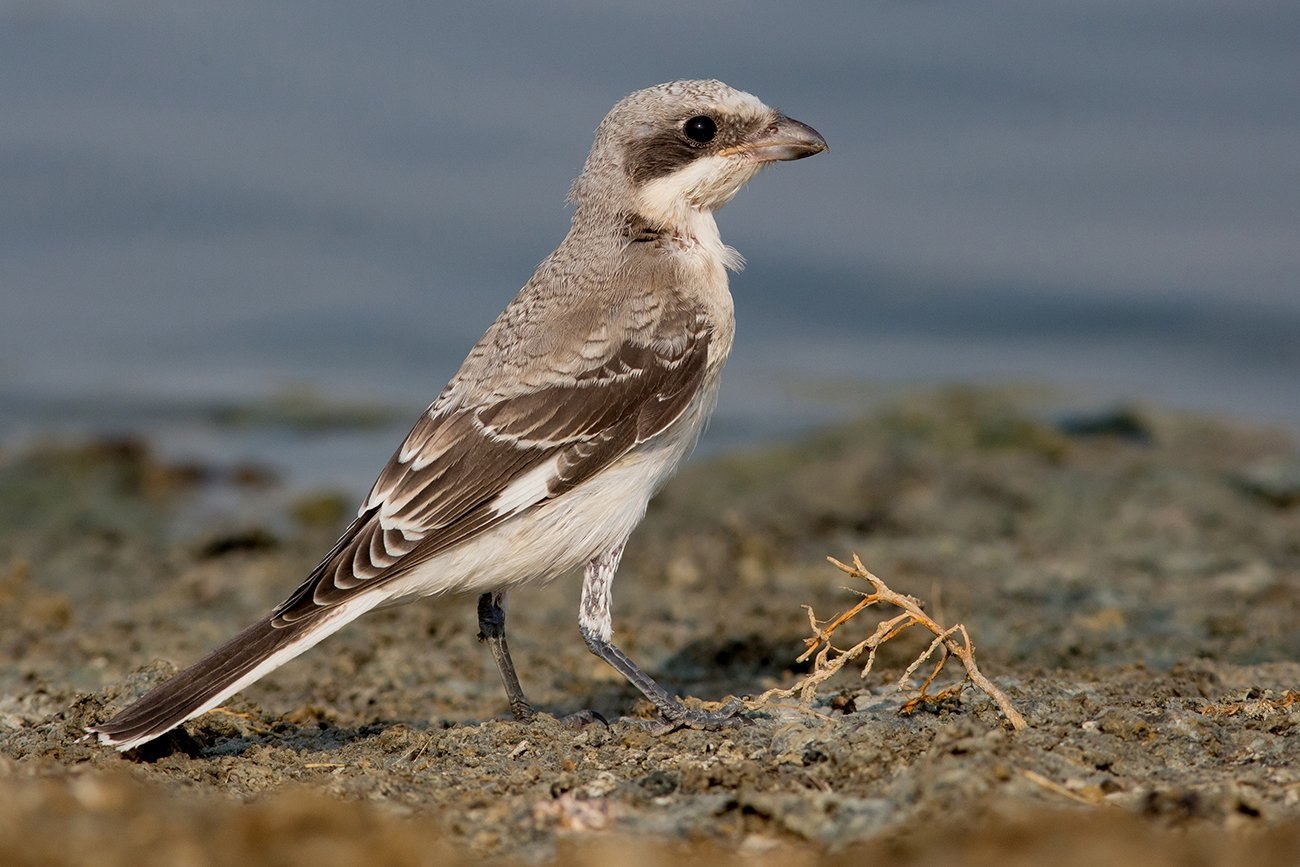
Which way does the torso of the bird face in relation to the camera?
to the viewer's right

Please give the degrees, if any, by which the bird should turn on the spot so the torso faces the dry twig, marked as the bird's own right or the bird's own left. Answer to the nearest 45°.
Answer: approximately 45° to the bird's own right
